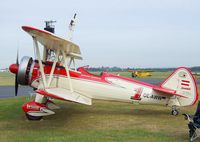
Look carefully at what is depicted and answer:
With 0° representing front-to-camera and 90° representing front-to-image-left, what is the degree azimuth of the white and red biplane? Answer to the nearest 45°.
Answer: approximately 90°
